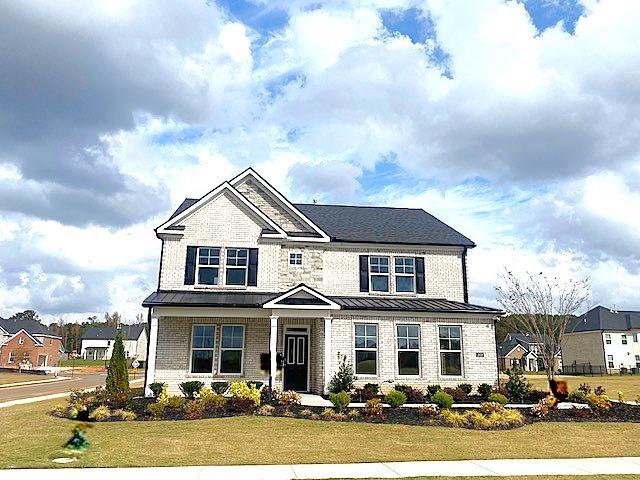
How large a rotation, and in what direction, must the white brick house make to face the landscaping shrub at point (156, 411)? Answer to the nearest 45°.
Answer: approximately 45° to its right

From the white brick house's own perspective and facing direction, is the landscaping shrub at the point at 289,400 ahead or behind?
ahead

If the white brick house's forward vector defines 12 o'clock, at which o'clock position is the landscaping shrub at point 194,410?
The landscaping shrub is roughly at 1 o'clock from the white brick house.

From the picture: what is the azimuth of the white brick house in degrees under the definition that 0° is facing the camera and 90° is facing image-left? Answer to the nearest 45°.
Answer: approximately 0°

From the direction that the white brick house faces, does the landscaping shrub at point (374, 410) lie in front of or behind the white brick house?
in front

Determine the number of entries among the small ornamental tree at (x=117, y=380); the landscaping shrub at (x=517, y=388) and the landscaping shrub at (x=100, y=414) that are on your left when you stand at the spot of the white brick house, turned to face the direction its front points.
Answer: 1

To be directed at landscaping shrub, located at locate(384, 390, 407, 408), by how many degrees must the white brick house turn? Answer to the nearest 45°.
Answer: approximately 45° to its left

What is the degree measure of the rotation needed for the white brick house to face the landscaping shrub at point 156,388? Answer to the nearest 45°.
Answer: approximately 45° to its right

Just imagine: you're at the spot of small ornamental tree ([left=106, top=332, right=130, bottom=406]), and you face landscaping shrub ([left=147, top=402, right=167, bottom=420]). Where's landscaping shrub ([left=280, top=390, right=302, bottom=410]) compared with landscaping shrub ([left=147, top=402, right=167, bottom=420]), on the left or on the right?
left

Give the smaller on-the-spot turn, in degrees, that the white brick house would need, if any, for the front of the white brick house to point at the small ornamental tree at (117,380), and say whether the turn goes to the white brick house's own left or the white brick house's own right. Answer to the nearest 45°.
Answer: approximately 45° to the white brick house's own right

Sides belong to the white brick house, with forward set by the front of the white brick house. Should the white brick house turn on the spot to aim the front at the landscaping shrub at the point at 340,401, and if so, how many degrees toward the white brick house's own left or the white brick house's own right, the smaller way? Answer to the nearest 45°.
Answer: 0° — it already faces it

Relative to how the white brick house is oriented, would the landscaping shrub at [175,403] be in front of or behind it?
in front

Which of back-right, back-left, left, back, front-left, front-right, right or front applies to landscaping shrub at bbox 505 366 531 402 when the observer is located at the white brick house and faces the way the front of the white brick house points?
left
